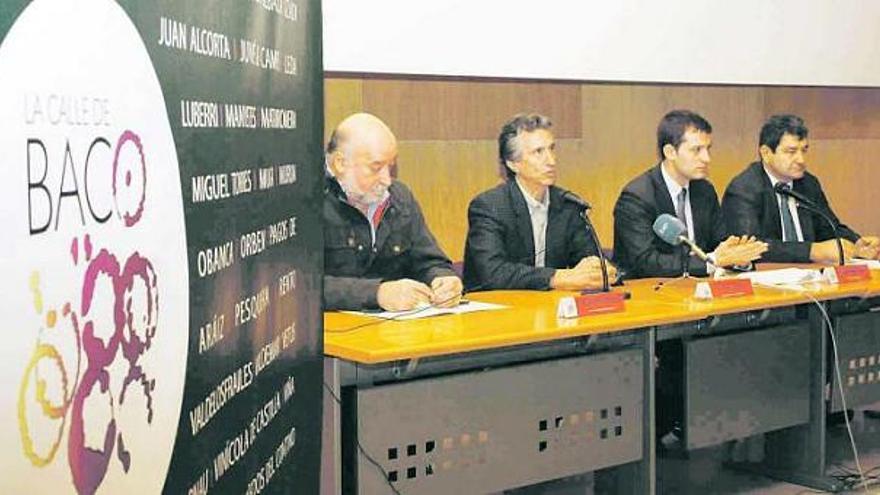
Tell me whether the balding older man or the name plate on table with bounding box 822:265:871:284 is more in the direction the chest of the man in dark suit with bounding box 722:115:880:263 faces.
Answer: the name plate on table

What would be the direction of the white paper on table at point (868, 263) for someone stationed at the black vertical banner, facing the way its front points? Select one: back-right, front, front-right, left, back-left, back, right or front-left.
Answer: left

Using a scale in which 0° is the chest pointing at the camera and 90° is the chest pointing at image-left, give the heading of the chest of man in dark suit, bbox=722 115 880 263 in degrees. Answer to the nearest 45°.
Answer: approximately 315°

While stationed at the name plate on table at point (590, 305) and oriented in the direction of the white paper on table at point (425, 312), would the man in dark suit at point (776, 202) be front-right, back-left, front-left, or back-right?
back-right

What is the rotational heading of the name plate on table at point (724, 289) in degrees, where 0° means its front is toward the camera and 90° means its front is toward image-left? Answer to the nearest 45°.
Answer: approximately 315°

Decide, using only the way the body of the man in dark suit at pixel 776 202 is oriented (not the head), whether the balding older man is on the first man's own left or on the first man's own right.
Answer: on the first man's own right

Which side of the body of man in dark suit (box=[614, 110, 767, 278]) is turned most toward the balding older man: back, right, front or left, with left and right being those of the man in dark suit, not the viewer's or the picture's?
right

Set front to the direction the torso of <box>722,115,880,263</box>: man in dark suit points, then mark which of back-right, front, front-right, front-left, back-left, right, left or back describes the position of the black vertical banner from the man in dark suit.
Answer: front-right

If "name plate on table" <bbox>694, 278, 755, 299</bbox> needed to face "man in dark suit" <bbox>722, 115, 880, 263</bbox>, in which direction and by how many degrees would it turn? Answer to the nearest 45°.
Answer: approximately 135° to its left

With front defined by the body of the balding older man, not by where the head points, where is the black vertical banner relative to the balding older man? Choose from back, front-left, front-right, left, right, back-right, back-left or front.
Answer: front-right

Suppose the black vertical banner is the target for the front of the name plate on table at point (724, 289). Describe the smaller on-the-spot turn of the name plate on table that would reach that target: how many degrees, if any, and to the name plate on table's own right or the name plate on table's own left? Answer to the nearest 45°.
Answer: approximately 45° to the name plate on table's own right
